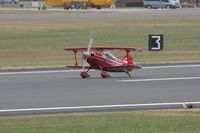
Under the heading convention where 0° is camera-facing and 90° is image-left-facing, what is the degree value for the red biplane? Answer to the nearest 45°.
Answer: approximately 45°
